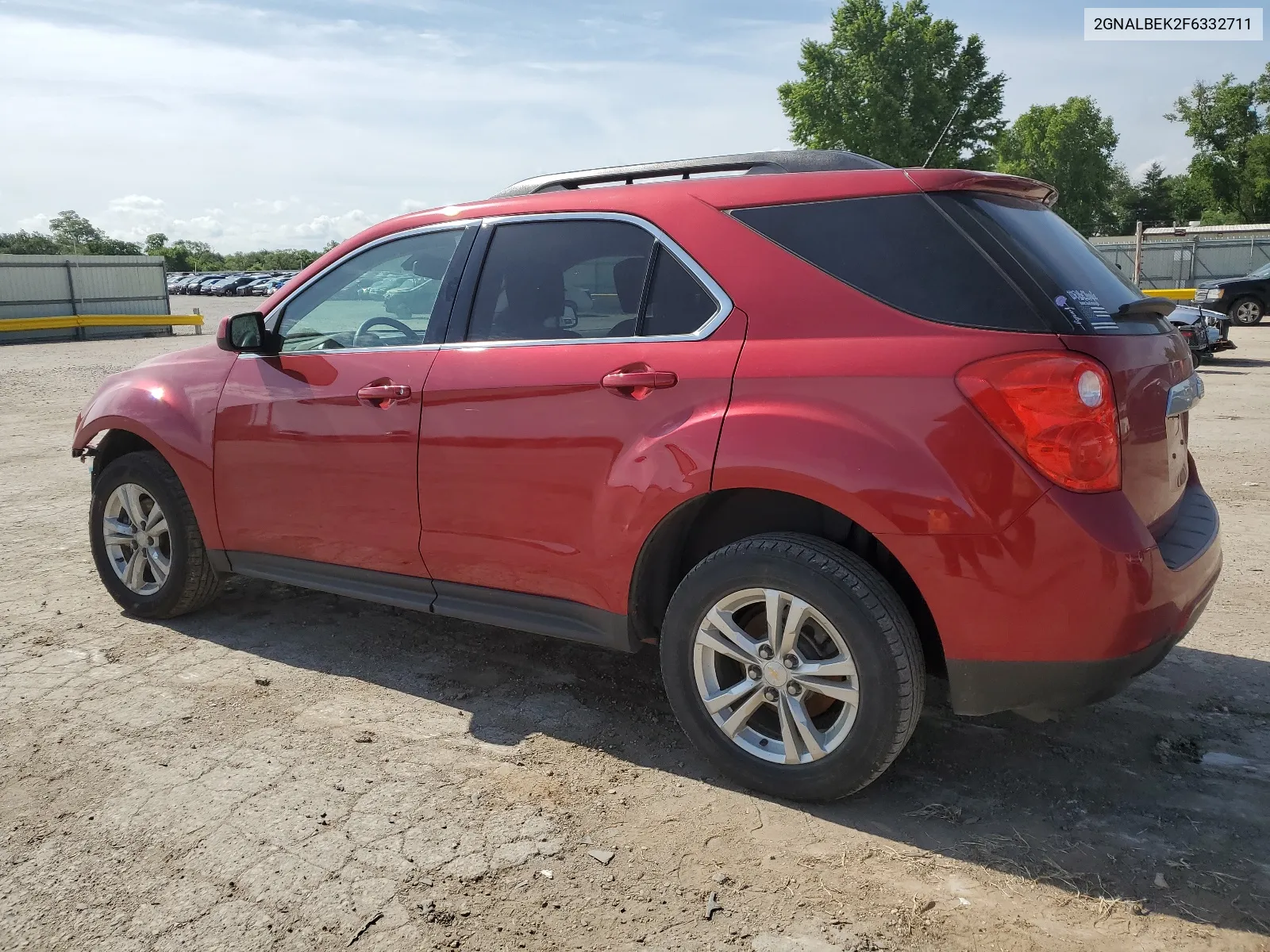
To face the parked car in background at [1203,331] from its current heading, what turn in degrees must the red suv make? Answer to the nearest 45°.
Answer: approximately 90° to its right

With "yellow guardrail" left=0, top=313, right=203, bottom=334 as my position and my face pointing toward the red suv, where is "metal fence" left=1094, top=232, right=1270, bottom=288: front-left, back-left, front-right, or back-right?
front-left

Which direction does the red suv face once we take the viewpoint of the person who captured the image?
facing away from the viewer and to the left of the viewer

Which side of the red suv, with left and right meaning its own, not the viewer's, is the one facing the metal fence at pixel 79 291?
front

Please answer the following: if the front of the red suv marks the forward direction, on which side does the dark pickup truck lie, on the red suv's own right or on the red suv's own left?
on the red suv's own right

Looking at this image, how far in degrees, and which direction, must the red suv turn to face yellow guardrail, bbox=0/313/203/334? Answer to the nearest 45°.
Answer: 0° — it already faces it

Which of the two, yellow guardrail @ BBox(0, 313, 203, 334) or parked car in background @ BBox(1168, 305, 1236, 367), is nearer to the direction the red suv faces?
the yellow guardrail

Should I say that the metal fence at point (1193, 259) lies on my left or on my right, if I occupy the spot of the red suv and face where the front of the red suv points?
on my right

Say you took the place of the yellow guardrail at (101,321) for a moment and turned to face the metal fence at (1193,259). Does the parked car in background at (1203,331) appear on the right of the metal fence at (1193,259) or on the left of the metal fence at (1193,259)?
right

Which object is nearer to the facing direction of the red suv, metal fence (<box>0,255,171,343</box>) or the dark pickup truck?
the metal fence
